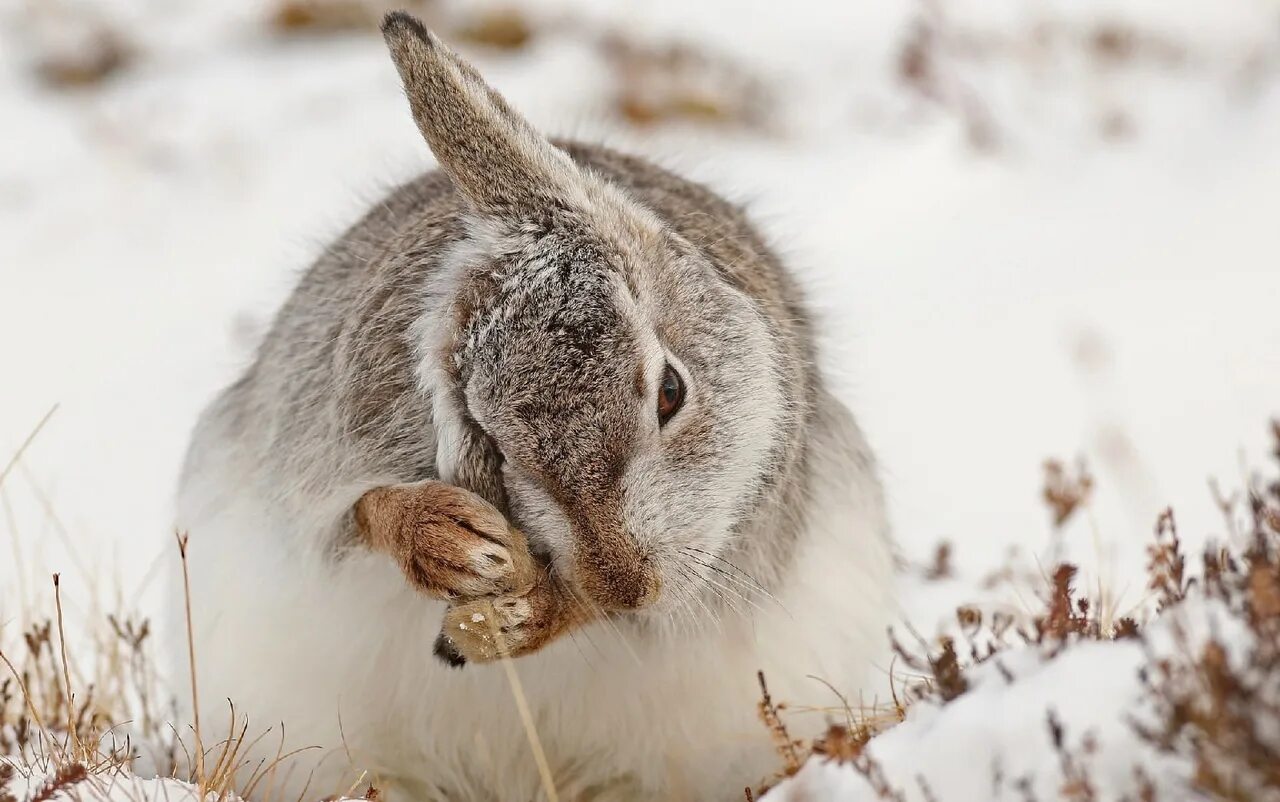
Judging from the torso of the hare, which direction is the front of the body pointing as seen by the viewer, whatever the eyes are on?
toward the camera
